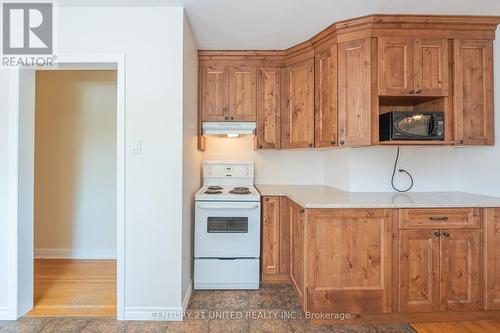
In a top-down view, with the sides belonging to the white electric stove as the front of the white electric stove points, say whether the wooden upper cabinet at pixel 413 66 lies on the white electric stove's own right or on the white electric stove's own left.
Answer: on the white electric stove's own left

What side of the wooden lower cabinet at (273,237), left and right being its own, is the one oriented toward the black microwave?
left

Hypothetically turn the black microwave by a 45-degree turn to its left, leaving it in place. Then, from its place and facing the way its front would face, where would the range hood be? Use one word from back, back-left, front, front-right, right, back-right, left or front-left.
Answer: back-right

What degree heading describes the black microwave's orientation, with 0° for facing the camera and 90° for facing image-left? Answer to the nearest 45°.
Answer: approximately 0°

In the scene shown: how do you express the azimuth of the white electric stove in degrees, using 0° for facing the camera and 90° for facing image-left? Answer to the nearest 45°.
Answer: approximately 0°

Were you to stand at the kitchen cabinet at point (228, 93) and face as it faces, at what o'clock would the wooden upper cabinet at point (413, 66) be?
The wooden upper cabinet is roughly at 10 o'clock from the kitchen cabinet.
